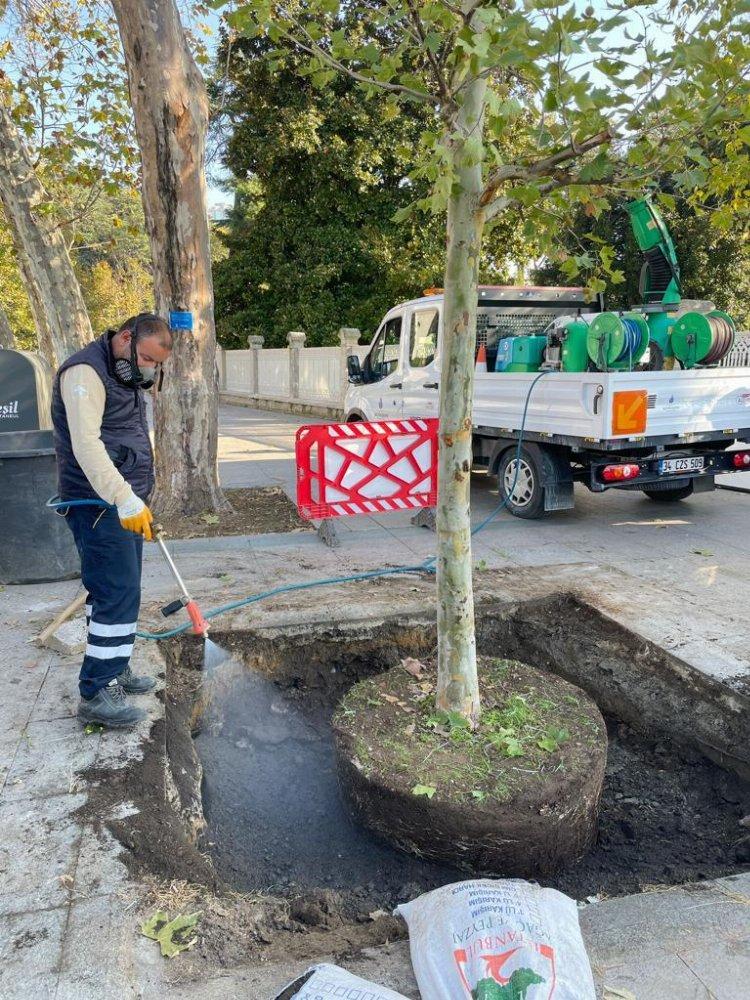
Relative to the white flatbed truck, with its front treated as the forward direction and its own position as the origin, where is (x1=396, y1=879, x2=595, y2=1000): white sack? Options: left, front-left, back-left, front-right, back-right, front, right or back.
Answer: back-left

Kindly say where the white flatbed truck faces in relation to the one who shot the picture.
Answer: facing away from the viewer and to the left of the viewer

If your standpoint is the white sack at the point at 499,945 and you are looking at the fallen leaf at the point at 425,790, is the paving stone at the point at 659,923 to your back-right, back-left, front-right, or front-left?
front-right

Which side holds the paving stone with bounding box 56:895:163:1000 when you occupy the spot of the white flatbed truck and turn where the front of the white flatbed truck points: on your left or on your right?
on your left

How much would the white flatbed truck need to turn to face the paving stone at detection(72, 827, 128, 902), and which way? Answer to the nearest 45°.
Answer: approximately 135° to its left

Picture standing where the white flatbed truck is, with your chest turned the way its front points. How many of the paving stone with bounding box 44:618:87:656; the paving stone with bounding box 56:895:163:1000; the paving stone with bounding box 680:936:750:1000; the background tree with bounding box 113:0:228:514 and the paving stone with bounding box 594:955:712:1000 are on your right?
0

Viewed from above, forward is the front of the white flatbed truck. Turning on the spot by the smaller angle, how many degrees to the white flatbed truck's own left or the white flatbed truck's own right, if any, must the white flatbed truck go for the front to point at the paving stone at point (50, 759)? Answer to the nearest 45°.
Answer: approximately 90° to the white flatbed truck's own left

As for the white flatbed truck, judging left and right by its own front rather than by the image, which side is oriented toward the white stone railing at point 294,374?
front

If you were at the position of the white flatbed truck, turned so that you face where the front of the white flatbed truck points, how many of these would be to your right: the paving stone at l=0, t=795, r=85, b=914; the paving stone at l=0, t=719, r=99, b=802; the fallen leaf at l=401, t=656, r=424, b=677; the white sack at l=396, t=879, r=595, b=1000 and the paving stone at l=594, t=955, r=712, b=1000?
0

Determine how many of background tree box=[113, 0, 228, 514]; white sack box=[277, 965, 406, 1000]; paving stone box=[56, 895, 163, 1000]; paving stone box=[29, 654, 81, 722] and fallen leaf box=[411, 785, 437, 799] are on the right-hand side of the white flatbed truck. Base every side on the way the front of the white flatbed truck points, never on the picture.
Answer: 0

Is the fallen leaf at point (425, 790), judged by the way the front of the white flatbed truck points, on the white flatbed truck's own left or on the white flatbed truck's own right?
on the white flatbed truck's own left

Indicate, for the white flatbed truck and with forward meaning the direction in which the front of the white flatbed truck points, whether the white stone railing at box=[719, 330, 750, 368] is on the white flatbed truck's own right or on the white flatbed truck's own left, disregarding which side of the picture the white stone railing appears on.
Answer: on the white flatbed truck's own right

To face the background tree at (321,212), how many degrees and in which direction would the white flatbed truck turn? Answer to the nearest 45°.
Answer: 0° — it already faces it

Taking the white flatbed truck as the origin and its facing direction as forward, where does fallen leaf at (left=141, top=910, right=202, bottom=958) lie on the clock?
The fallen leaf is roughly at 8 o'clock from the white flatbed truck.

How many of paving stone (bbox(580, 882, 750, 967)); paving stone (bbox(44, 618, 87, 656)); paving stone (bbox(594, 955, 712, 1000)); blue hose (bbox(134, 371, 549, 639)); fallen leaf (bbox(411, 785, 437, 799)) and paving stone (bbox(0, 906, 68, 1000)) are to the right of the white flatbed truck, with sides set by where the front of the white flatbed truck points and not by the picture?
0

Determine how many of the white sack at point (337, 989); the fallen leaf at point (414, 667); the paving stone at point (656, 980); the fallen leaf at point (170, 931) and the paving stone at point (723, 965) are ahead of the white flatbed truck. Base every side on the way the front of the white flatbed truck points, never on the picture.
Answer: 0

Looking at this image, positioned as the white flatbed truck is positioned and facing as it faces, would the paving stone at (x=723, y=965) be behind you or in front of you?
behind

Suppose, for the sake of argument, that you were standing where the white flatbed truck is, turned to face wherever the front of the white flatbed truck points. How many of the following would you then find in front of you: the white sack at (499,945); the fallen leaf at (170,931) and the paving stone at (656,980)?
0

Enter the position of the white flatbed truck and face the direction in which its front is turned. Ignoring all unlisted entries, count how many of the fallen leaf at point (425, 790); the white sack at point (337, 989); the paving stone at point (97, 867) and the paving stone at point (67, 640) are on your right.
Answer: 0

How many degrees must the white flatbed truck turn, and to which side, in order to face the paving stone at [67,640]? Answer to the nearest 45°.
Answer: approximately 90° to its left

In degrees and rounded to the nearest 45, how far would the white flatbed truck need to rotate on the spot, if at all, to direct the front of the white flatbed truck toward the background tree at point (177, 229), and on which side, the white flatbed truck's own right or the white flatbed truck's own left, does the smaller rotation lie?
approximately 45° to the white flatbed truck's own left
